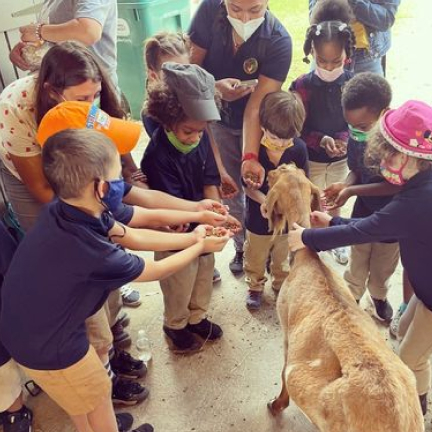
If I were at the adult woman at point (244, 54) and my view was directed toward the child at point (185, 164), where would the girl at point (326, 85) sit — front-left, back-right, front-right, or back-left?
back-left

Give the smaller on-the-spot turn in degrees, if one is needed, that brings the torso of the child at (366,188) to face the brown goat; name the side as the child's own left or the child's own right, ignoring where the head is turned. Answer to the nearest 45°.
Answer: approximately 45° to the child's own left

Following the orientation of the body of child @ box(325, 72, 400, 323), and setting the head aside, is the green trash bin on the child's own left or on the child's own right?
on the child's own right

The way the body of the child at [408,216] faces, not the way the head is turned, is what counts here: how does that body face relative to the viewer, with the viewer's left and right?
facing to the left of the viewer

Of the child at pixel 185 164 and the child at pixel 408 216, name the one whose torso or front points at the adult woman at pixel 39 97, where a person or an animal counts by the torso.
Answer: the child at pixel 408 216

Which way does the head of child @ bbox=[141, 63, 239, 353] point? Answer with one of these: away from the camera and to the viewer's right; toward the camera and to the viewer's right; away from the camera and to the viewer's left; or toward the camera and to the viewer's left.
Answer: toward the camera and to the viewer's right

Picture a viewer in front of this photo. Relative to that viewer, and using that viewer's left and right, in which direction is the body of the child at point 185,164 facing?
facing the viewer and to the right of the viewer

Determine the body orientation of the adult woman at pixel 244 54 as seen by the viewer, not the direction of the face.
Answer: toward the camera

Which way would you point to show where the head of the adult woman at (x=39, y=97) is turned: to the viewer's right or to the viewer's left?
to the viewer's right

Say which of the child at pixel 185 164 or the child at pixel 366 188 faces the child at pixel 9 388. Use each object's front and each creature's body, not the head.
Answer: the child at pixel 366 188

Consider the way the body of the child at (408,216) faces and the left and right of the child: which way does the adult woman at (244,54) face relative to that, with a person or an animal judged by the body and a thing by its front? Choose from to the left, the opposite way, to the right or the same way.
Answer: to the left

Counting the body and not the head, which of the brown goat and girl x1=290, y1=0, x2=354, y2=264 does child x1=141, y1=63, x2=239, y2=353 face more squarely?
the brown goat

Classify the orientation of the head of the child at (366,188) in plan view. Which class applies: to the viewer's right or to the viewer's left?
to the viewer's left

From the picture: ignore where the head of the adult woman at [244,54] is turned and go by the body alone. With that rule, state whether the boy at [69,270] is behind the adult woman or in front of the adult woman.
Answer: in front
